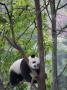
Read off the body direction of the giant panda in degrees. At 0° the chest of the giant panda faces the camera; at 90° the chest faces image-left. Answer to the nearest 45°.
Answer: approximately 270°
